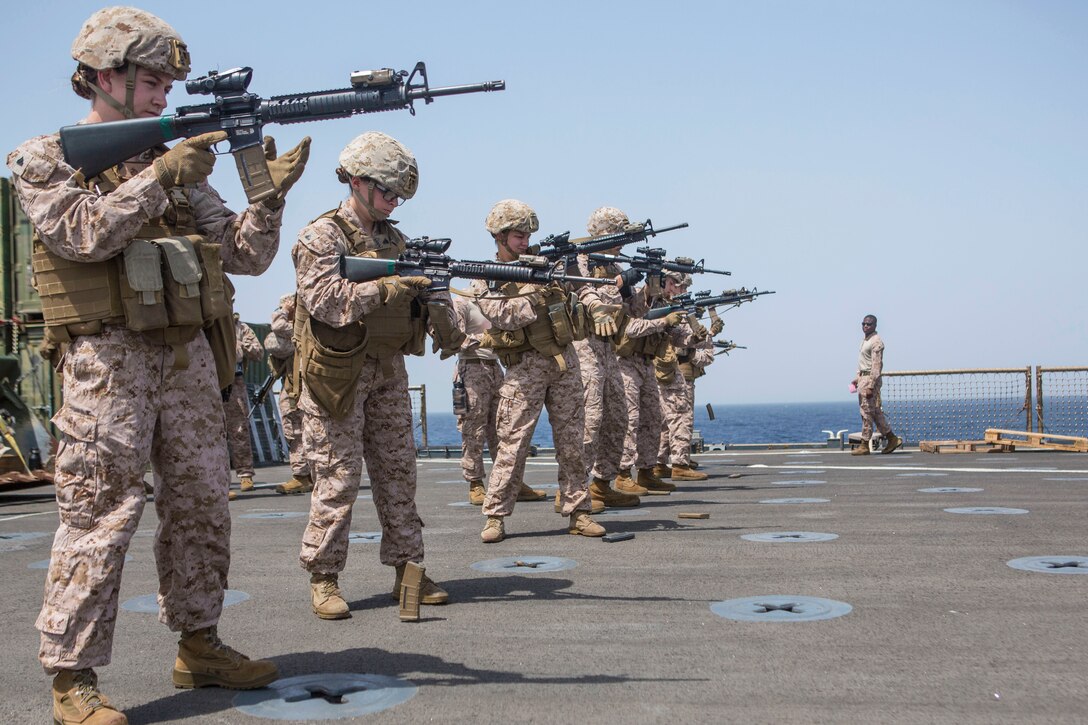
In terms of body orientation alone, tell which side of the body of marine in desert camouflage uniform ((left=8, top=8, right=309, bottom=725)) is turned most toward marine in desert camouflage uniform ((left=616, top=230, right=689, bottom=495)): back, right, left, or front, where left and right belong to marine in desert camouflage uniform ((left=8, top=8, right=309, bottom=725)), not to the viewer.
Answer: left

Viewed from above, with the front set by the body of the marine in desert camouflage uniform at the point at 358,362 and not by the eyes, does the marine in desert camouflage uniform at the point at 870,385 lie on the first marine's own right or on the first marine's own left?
on the first marine's own left

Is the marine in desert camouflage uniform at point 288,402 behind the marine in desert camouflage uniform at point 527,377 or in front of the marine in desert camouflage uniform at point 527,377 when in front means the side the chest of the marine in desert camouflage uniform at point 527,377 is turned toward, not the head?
behind

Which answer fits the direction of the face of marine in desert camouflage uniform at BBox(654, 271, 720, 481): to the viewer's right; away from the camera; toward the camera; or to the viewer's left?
to the viewer's right

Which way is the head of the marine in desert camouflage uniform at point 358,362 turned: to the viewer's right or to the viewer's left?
to the viewer's right

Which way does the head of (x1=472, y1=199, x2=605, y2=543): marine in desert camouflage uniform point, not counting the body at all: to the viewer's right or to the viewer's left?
to the viewer's right

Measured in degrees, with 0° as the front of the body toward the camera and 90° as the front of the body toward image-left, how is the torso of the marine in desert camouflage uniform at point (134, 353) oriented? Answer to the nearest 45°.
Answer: approximately 315°

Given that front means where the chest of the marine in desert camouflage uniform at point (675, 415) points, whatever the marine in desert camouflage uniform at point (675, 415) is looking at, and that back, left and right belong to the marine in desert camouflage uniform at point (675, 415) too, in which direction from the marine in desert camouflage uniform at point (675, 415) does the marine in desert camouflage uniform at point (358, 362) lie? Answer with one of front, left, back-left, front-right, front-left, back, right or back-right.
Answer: right

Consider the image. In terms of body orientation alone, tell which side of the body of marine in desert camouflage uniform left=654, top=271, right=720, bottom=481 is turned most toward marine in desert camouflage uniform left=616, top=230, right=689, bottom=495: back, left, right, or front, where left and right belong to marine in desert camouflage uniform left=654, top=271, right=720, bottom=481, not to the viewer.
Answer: right

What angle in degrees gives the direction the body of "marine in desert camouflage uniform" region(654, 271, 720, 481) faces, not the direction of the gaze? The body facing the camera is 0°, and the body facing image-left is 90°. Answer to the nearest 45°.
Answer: approximately 270°

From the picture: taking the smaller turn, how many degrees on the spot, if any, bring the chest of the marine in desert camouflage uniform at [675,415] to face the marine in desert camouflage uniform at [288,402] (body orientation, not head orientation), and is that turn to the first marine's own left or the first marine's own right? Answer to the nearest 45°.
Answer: approximately 180°

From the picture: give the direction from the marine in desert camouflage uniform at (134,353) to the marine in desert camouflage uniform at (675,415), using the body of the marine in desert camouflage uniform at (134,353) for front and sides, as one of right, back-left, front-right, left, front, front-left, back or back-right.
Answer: left

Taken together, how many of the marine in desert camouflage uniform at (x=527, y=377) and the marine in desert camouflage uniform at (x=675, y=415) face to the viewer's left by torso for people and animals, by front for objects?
0
